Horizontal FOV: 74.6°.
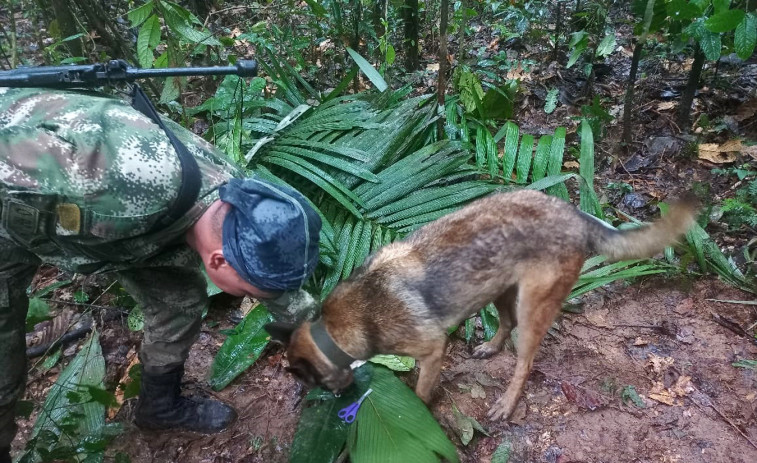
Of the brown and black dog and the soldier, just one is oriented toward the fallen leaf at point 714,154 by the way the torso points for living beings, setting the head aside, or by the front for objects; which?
the soldier

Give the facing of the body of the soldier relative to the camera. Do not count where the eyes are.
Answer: to the viewer's right

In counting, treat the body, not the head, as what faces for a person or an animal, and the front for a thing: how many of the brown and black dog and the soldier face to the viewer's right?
1

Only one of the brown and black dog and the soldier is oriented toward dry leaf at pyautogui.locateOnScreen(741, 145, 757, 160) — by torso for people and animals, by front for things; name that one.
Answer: the soldier

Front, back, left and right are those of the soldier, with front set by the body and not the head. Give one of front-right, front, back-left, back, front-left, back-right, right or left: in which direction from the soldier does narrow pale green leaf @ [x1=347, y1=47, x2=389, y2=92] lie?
front-left

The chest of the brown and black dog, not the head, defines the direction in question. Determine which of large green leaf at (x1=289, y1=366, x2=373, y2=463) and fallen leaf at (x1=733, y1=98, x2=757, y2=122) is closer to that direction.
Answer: the large green leaf

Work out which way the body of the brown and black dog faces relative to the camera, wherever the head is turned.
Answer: to the viewer's left

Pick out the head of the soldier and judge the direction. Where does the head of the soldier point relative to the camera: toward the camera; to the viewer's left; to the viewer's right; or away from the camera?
to the viewer's right

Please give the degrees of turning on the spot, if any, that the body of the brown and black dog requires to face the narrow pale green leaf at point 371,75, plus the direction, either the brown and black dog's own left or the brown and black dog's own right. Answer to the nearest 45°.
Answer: approximately 90° to the brown and black dog's own right
